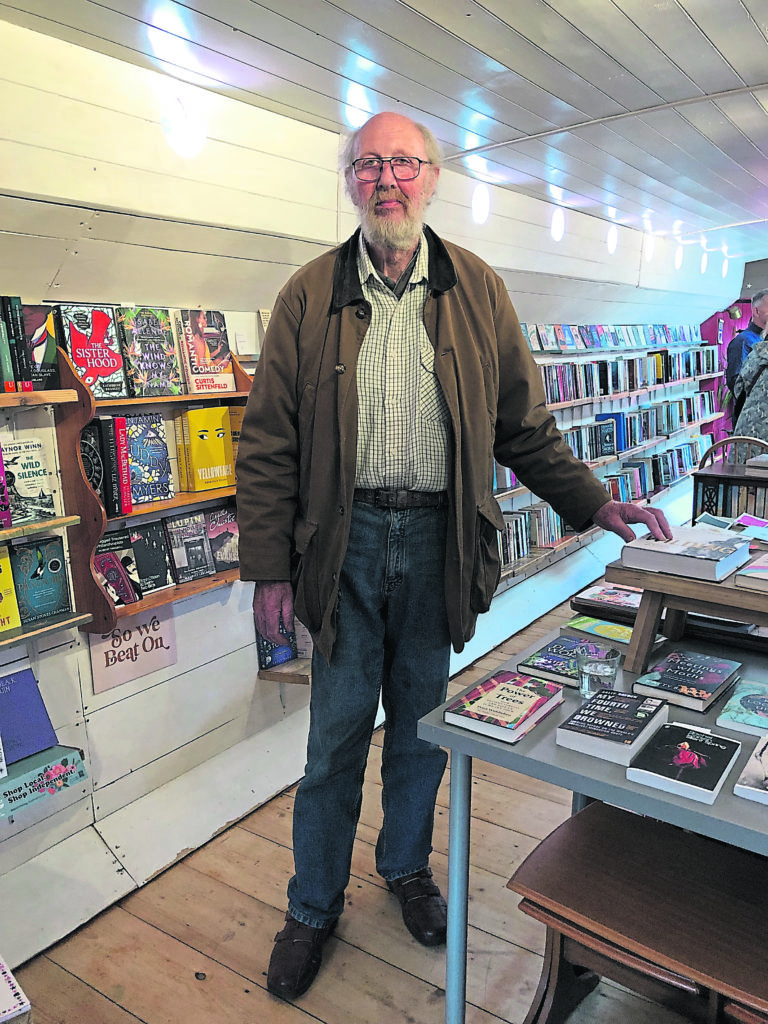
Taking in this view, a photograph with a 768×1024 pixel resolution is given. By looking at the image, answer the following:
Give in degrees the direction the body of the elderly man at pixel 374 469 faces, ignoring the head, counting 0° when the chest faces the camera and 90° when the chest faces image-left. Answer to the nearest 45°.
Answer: approximately 0°

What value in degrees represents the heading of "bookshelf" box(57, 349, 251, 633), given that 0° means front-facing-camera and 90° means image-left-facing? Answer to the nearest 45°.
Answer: approximately 315°

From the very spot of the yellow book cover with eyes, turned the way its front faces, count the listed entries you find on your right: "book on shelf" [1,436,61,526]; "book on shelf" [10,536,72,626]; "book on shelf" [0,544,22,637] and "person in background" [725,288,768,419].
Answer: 3

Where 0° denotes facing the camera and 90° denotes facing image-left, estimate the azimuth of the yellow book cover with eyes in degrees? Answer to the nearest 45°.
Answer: approximately 315°

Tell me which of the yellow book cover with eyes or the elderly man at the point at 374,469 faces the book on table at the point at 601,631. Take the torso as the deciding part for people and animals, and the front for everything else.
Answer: the yellow book cover with eyes

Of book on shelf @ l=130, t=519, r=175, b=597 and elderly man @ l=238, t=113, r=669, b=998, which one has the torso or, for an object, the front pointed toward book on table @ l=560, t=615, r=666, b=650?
book on shelf @ l=130, t=519, r=175, b=597

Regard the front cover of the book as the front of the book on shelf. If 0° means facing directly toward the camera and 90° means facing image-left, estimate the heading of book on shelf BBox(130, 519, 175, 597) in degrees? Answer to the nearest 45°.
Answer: approximately 315°

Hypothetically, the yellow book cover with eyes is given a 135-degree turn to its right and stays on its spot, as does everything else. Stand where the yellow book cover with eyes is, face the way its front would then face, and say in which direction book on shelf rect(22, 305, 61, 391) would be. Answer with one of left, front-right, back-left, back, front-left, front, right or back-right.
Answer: front-left

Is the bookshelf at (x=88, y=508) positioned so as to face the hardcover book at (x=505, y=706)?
yes

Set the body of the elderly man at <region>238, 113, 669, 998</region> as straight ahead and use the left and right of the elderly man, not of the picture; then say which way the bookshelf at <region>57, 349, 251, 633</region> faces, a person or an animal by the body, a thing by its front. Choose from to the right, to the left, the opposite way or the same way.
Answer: to the left
